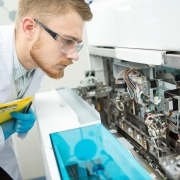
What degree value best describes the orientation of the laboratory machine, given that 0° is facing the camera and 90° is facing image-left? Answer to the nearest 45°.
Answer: approximately 45°

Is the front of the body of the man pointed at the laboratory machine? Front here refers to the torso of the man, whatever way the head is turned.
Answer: yes

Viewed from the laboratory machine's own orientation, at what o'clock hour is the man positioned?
The man is roughly at 2 o'clock from the laboratory machine.

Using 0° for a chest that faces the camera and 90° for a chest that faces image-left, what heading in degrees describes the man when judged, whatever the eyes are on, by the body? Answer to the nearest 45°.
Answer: approximately 315°

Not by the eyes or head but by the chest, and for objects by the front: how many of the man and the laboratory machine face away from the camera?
0

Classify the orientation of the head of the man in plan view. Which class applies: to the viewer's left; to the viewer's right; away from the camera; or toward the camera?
to the viewer's right
